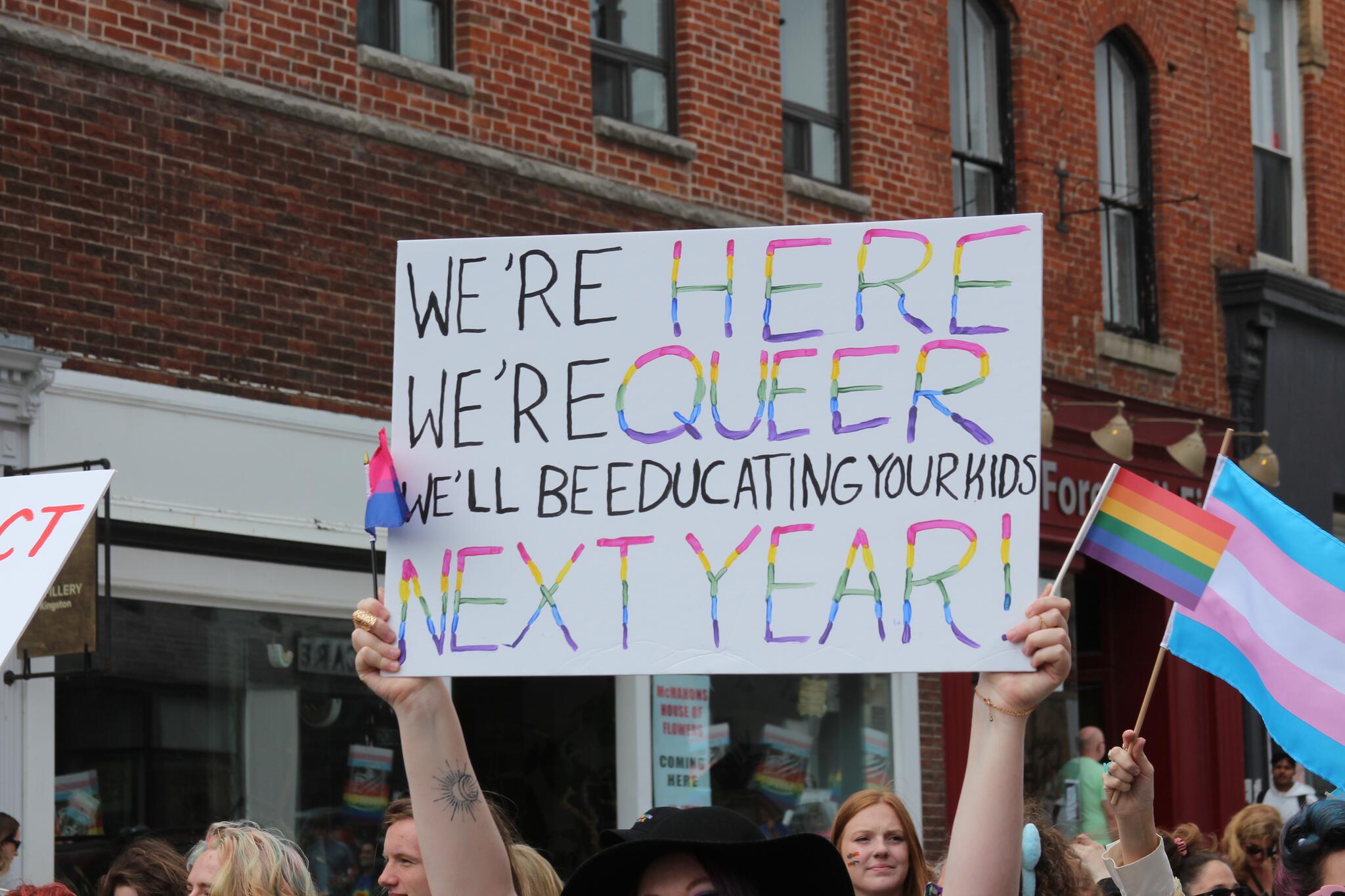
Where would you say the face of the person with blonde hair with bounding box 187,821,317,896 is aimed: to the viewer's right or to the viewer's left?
to the viewer's left

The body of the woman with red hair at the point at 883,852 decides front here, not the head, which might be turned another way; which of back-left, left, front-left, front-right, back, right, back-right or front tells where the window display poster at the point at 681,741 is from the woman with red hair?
back

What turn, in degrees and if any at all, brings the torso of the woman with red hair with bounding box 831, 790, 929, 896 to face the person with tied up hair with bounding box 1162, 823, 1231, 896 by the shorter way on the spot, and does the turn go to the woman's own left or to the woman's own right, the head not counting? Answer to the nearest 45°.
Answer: approximately 135° to the woman's own left

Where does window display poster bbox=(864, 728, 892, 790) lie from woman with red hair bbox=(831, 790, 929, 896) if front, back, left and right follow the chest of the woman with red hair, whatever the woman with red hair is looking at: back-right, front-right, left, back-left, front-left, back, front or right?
back

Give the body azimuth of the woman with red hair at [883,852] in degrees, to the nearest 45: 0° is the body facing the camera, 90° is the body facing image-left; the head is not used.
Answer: approximately 0°

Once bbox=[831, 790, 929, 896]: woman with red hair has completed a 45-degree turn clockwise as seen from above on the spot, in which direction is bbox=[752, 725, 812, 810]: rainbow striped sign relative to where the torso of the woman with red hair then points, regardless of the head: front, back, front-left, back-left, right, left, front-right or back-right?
back-right

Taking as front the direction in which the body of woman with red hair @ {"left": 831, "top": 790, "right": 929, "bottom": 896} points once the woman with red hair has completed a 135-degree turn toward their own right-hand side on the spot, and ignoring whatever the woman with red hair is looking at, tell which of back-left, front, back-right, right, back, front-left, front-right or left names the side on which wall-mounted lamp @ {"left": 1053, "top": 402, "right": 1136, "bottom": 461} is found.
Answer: front-right

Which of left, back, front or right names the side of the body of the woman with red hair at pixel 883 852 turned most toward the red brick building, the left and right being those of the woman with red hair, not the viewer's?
back

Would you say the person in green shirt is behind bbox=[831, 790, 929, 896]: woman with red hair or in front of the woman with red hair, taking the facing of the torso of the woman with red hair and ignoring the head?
behind

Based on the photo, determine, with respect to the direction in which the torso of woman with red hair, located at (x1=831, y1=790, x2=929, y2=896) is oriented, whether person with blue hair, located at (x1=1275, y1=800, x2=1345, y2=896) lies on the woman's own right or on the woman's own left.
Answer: on the woman's own left

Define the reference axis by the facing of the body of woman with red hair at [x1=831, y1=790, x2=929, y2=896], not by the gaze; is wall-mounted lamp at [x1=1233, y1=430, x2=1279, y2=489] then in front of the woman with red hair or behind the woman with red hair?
behind

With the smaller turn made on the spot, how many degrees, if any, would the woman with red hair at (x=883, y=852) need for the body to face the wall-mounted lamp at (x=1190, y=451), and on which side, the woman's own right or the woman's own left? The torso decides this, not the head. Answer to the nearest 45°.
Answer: approximately 180°

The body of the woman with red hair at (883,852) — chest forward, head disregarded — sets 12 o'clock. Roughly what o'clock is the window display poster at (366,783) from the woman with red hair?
The window display poster is roughly at 5 o'clock from the woman with red hair.

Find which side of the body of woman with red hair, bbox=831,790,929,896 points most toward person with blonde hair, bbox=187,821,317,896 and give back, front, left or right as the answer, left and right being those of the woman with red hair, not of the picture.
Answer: right

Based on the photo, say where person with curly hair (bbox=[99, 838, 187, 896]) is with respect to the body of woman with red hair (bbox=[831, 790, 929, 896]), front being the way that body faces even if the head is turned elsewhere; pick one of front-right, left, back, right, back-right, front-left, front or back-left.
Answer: right
